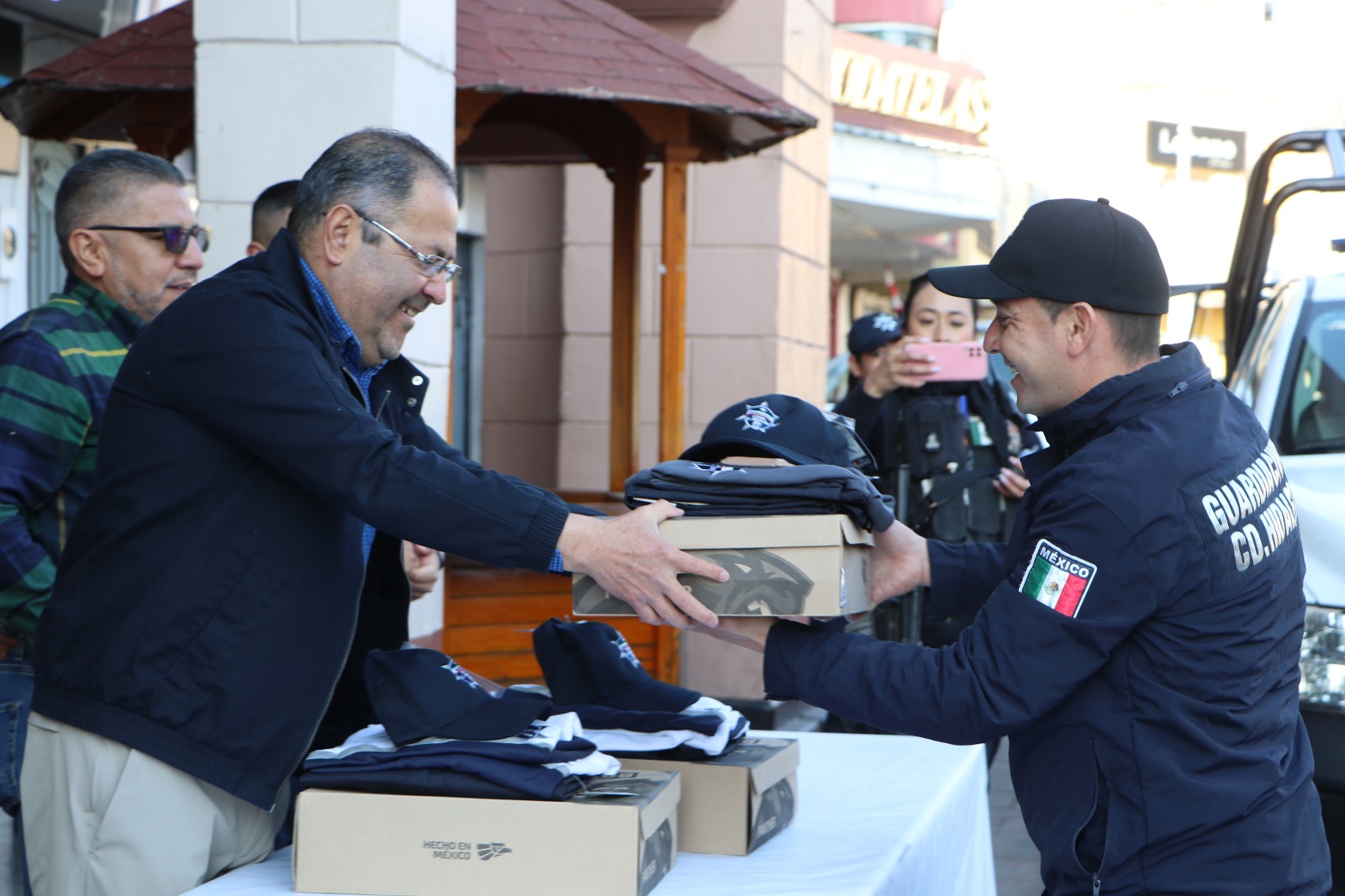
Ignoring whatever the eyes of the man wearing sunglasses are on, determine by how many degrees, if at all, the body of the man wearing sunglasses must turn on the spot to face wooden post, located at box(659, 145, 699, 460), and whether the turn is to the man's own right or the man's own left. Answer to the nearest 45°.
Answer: approximately 45° to the man's own left

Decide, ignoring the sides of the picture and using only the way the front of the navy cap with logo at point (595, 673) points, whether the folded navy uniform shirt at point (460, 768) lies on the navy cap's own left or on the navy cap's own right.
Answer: on the navy cap's own right

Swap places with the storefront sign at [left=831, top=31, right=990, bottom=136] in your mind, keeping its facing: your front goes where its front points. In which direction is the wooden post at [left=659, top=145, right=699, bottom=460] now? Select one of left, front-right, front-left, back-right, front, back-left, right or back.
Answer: front-right

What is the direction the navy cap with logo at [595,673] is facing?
to the viewer's right

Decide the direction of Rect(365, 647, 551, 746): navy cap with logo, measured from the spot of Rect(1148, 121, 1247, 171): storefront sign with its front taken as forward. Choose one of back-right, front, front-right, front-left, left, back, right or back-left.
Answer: front-right

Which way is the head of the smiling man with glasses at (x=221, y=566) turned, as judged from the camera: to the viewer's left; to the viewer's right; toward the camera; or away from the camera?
to the viewer's right

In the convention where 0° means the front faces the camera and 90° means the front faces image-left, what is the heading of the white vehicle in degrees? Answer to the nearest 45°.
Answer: approximately 0°

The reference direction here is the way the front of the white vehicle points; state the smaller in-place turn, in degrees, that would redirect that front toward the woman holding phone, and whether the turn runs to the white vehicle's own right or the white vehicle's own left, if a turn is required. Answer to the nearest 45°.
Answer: approximately 90° to the white vehicle's own right

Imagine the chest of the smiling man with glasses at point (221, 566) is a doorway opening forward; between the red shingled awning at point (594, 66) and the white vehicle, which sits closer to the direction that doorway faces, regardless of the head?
the white vehicle

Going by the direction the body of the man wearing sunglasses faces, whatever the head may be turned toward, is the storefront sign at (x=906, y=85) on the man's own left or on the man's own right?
on the man's own left

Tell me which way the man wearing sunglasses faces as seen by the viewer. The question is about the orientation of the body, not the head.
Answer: to the viewer's right

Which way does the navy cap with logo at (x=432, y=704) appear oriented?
to the viewer's right
